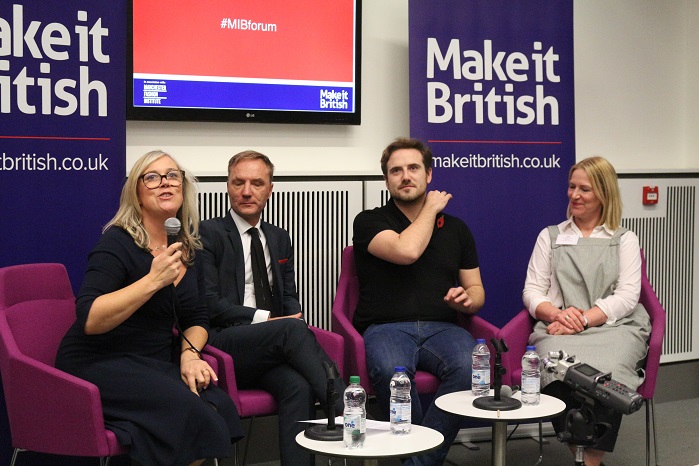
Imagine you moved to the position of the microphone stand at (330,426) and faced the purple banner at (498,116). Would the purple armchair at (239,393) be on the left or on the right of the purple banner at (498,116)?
left

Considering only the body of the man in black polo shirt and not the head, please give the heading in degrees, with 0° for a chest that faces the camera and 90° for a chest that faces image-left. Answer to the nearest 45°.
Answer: approximately 0°

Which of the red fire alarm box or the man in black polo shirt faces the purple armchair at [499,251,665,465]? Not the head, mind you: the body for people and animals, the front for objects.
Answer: the red fire alarm box

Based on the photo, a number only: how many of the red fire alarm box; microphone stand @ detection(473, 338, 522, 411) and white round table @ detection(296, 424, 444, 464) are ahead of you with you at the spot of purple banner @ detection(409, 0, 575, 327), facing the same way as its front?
2

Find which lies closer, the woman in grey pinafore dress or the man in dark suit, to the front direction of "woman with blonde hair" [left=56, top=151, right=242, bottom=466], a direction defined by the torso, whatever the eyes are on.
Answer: the woman in grey pinafore dress

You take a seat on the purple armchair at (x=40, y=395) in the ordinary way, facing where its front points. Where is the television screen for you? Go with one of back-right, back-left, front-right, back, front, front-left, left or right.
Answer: left

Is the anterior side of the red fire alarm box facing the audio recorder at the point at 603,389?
yes

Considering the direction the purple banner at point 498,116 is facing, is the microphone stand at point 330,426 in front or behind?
in front

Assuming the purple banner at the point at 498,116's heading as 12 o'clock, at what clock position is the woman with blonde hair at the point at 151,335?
The woman with blonde hair is roughly at 1 o'clock from the purple banner.

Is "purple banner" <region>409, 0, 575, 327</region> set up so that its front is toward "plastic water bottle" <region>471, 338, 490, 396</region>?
yes

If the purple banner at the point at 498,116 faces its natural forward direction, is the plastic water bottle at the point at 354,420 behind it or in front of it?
in front

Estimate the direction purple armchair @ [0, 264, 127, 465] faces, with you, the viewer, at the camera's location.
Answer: facing the viewer and to the right of the viewer
